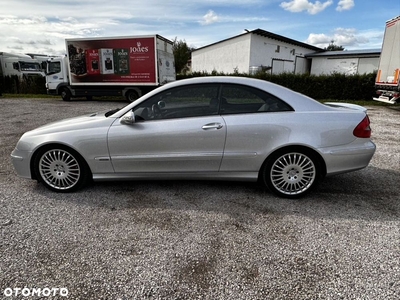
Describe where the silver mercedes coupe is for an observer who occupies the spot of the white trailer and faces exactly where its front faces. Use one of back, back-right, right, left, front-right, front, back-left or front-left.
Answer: back

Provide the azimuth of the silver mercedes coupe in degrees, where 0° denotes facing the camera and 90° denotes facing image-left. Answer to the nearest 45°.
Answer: approximately 90°

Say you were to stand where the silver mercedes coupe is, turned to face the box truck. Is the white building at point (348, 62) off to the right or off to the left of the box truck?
right

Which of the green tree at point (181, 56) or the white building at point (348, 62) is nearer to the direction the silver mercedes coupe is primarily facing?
the green tree

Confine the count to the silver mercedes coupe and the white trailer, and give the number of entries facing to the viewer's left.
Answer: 1

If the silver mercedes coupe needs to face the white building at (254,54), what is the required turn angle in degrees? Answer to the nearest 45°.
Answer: approximately 90° to its right

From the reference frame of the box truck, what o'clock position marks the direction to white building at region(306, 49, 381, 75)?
The white building is roughly at 4 o'clock from the box truck.

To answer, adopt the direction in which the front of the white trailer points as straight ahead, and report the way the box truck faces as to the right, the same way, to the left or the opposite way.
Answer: to the left

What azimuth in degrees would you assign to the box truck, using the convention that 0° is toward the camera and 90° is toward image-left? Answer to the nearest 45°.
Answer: approximately 135°

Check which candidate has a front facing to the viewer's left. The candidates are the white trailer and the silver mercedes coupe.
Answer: the silver mercedes coupe

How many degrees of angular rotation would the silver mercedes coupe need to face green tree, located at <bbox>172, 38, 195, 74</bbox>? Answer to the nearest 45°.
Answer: approximately 90° to its right

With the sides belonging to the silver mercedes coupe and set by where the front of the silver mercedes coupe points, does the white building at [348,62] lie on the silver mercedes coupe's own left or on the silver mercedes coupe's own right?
on the silver mercedes coupe's own right

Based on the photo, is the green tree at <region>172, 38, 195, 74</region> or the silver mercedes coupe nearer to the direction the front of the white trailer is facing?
the green tree
